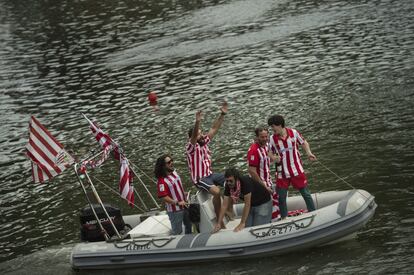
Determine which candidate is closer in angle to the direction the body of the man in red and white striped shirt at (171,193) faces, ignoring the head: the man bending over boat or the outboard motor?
the man bending over boat

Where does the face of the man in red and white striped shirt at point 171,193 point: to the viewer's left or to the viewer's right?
to the viewer's right

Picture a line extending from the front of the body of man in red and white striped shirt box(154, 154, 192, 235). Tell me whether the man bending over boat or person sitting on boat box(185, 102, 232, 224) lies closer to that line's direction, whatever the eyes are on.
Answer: the man bending over boat

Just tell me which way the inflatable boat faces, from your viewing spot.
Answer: facing to the right of the viewer

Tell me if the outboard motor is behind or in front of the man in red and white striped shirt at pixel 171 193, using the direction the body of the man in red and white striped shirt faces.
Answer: behind

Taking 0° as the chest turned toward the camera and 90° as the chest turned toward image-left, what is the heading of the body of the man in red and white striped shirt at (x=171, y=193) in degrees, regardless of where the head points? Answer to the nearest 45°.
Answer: approximately 315°
